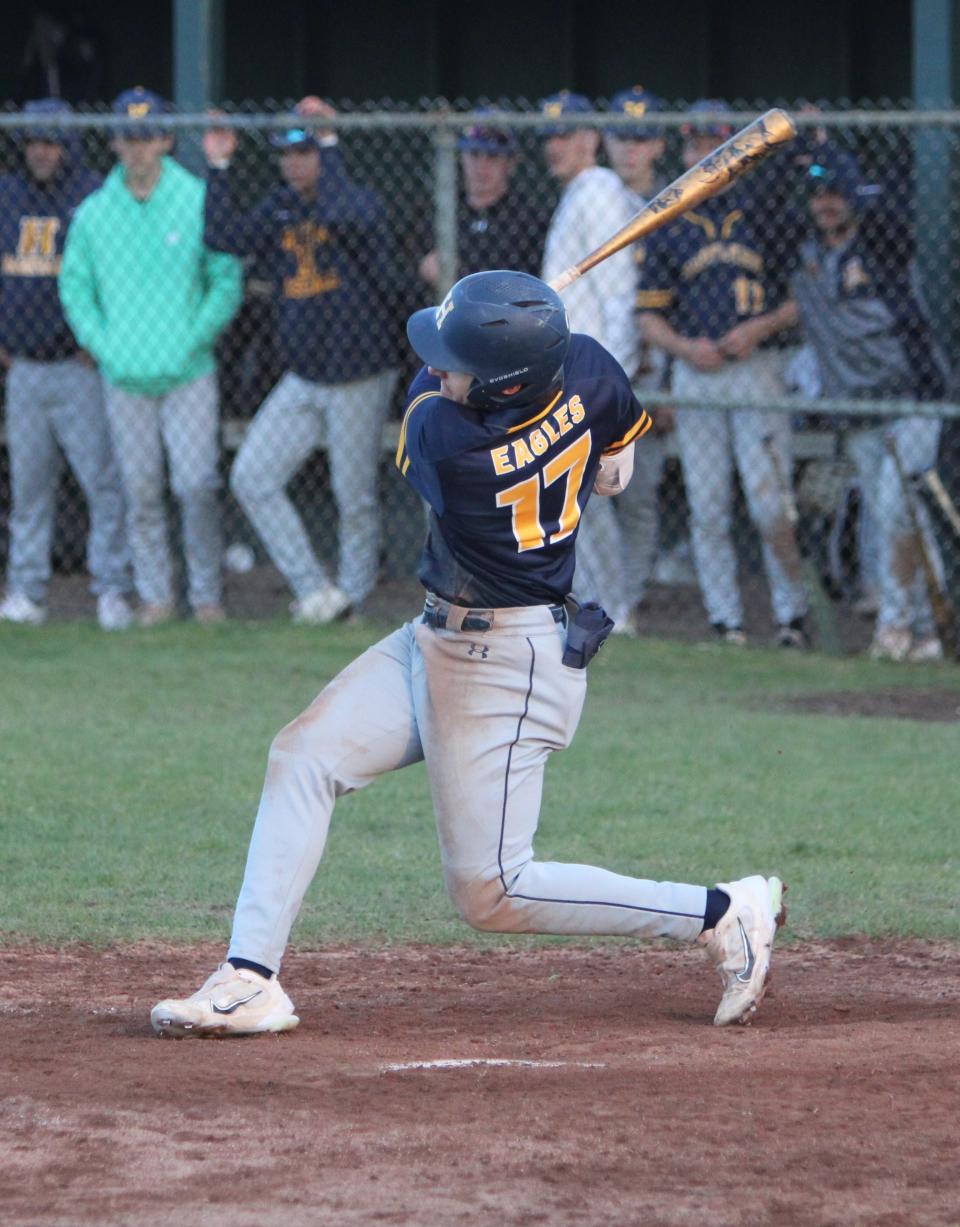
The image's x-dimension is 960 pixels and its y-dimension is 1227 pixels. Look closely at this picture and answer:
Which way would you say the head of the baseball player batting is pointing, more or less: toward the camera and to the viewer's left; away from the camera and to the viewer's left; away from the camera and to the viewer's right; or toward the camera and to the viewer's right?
away from the camera and to the viewer's left

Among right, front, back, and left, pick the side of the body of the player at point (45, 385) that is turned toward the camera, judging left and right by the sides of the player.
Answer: front

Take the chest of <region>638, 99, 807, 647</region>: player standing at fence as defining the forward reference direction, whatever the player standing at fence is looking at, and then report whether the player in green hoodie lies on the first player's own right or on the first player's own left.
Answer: on the first player's own right

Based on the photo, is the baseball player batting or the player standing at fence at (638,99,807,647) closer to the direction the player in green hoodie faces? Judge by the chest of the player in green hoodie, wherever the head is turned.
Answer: the baseball player batting

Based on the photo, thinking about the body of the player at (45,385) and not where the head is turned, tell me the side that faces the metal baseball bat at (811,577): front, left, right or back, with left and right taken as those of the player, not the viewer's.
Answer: left

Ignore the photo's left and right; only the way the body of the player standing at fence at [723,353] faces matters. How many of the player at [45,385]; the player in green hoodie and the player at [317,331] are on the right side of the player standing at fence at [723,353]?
3

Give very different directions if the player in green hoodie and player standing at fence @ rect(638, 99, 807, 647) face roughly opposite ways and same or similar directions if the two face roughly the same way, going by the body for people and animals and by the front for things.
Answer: same or similar directions

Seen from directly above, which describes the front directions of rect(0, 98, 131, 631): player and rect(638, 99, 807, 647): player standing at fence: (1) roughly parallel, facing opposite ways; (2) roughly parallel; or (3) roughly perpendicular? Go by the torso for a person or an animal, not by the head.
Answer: roughly parallel

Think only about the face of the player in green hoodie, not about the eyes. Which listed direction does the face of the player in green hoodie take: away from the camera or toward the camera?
toward the camera

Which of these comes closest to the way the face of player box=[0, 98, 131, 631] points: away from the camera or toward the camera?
toward the camera

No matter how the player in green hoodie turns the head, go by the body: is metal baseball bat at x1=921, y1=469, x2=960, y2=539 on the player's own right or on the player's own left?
on the player's own left
